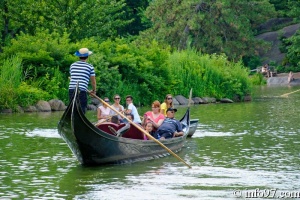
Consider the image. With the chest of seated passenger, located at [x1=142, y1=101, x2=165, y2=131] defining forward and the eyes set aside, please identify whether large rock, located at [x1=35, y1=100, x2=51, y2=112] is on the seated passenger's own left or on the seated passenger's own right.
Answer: on the seated passenger's own right

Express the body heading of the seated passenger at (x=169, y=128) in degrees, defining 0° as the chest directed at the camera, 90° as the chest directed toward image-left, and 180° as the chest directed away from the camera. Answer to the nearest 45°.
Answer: approximately 45°

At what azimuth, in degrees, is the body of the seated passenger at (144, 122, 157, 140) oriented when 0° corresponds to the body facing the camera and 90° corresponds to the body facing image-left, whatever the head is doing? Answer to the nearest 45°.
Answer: approximately 45°

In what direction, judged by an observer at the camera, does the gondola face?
facing away from the viewer and to the right of the viewer

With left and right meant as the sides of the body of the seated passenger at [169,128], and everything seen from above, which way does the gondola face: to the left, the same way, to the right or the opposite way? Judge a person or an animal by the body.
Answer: the opposite way

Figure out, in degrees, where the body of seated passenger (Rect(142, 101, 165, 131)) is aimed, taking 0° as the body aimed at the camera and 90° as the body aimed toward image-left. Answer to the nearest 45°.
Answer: approximately 45°

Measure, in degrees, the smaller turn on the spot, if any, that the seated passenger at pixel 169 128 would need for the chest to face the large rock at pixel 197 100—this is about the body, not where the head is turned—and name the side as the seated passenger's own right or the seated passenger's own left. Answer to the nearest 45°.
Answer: approximately 135° to the seated passenger's own right
